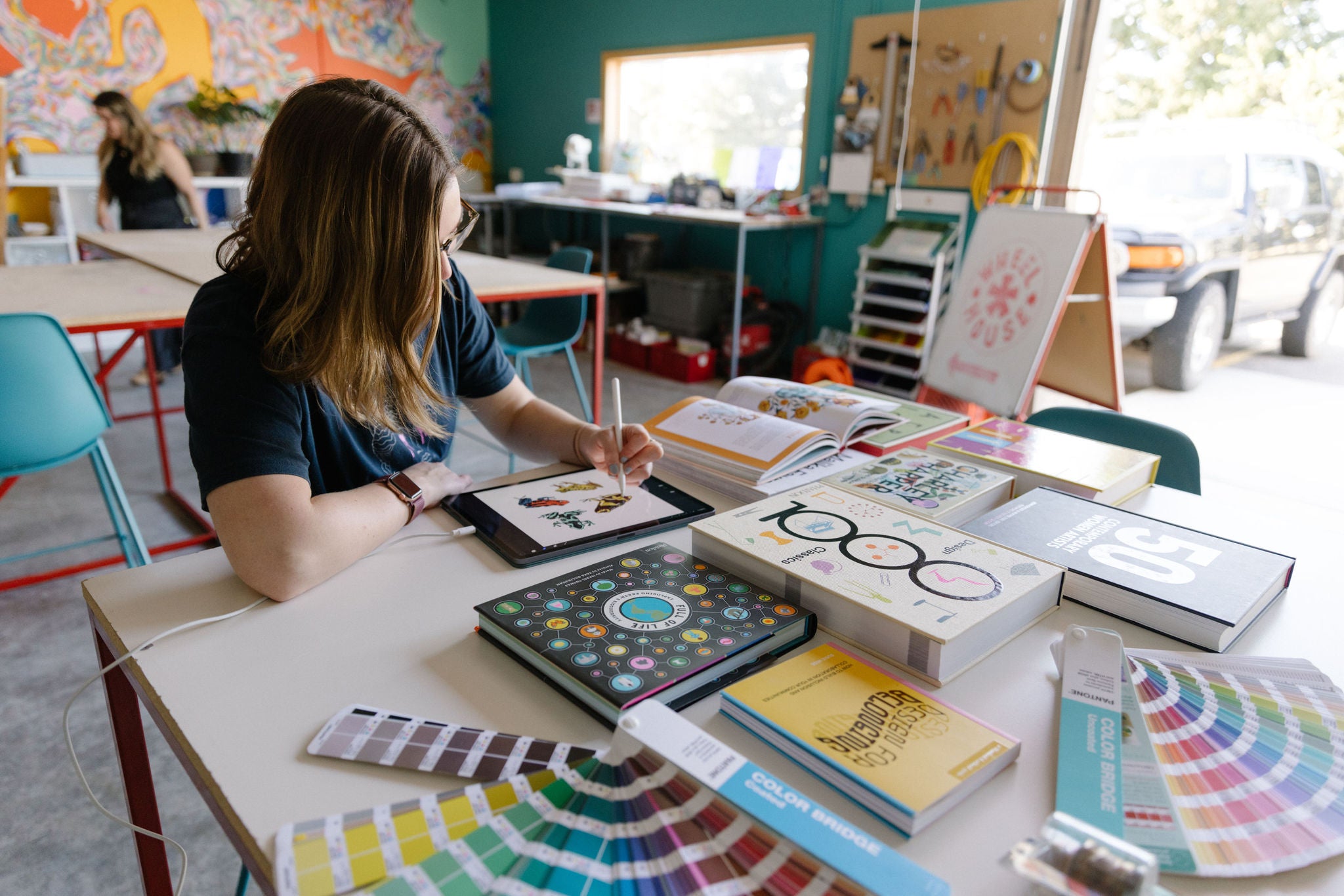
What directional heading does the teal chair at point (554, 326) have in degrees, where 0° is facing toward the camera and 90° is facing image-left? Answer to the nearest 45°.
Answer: approximately 45°

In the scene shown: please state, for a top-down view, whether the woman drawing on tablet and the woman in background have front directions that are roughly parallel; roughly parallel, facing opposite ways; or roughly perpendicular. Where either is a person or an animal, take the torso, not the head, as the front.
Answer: roughly perpendicular

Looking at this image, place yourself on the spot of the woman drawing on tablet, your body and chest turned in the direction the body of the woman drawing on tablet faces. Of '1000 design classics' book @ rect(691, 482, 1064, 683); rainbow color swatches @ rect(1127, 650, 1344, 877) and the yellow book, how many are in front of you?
3

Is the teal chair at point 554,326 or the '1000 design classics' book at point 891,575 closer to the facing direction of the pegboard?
the '1000 design classics' book

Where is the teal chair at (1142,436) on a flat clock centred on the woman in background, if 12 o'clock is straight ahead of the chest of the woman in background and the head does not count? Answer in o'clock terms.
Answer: The teal chair is roughly at 10 o'clock from the woman in background.

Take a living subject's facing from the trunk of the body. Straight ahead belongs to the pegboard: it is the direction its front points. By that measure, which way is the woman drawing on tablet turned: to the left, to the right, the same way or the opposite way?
to the left

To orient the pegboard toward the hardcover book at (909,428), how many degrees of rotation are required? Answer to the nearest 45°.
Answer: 0° — it already faces it

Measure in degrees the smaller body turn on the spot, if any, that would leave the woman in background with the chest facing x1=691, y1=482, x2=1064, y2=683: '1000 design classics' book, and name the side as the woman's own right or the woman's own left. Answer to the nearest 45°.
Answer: approximately 45° to the woman's own left

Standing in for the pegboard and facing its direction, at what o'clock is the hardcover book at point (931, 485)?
The hardcover book is roughly at 12 o'clock from the pegboard.

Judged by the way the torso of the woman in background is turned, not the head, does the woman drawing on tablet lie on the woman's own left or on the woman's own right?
on the woman's own left
